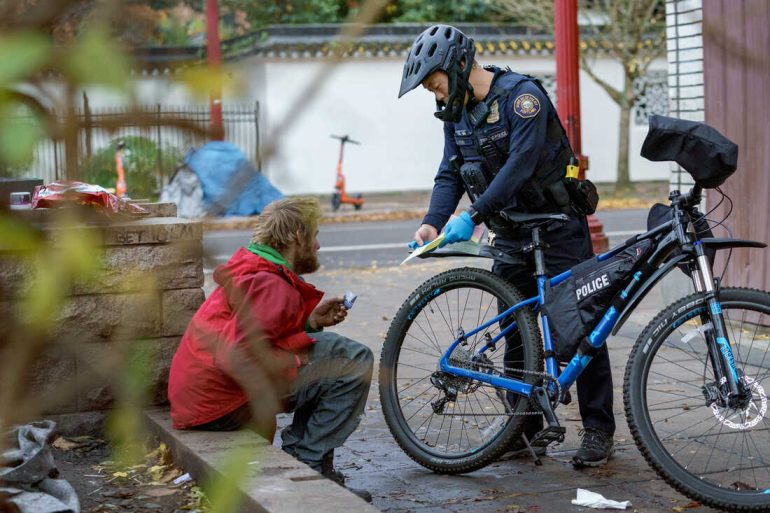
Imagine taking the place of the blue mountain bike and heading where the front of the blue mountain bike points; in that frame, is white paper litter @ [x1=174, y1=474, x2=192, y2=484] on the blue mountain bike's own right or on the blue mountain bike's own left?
on the blue mountain bike's own right

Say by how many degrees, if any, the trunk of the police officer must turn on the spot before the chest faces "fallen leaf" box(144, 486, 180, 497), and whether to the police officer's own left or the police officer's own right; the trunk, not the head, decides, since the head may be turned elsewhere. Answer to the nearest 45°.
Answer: approximately 45° to the police officer's own right

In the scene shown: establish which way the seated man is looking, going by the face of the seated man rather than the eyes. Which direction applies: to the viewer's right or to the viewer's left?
to the viewer's right

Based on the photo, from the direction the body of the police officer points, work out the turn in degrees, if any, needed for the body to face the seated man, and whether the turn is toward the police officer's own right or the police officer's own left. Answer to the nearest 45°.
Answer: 0° — they already face them

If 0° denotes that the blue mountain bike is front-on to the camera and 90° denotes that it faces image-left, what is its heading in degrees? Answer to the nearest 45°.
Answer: approximately 315°

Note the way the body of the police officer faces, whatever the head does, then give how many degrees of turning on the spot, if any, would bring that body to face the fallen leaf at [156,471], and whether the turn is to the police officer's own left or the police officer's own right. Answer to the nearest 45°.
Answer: approximately 45° to the police officer's own right

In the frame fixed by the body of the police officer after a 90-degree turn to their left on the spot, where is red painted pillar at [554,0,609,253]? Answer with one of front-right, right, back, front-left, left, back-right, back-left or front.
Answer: back-left

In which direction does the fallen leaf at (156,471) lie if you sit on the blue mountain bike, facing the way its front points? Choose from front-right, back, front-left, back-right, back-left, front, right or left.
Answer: back-right

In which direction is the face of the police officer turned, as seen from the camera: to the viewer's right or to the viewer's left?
to the viewer's left
